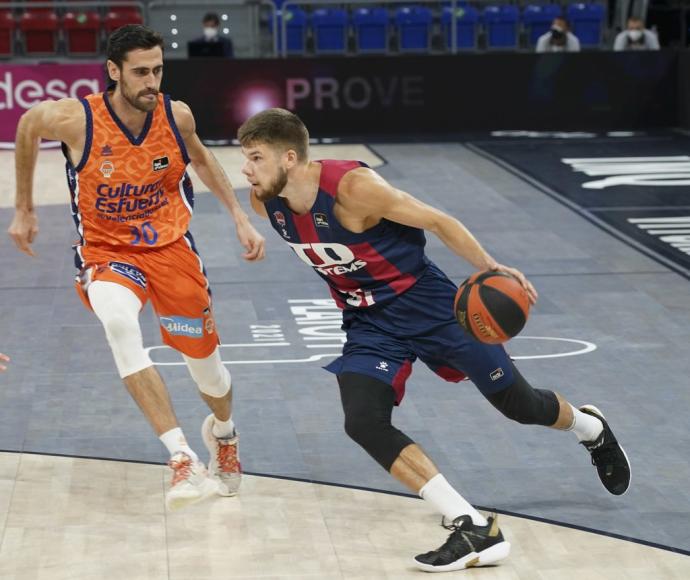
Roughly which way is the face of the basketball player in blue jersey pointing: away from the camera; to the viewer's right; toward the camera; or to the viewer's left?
to the viewer's left

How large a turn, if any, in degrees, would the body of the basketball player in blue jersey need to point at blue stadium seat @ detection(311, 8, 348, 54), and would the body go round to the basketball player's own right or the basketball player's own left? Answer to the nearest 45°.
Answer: approximately 135° to the basketball player's own right

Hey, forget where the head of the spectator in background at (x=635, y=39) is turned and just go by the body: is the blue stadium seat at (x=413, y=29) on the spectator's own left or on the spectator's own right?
on the spectator's own right

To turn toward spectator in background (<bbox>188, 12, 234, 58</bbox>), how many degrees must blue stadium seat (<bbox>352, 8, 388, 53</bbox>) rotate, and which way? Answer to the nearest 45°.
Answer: approximately 45° to its right

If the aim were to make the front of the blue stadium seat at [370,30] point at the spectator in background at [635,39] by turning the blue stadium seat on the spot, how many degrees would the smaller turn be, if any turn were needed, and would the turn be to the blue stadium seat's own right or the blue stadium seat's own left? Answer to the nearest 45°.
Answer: approximately 45° to the blue stadium seat's own left

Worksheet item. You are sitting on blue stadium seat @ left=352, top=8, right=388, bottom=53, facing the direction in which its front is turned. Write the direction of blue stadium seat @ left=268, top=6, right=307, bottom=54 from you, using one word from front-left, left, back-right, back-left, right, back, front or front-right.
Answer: right

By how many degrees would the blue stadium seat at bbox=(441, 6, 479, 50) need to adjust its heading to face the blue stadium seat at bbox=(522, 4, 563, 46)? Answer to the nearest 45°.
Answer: approximately 90° to its left

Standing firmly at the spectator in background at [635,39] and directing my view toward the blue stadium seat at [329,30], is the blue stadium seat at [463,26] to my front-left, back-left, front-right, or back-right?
front-right

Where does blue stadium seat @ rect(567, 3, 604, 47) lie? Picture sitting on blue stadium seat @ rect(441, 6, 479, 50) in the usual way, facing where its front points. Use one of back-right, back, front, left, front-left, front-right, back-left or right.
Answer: left

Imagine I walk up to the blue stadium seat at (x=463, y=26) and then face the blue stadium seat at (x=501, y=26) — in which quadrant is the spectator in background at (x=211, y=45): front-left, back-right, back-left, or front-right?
back-right

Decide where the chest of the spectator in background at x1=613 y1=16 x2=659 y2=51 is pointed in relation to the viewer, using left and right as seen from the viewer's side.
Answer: facing the viewer

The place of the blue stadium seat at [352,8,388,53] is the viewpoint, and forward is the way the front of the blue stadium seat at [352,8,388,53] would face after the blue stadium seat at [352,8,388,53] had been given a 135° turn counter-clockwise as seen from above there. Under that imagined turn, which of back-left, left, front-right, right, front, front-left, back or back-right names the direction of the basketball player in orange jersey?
back-right

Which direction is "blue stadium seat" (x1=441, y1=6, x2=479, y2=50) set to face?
toward the camera

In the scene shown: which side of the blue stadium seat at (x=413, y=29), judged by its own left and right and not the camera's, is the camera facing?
front

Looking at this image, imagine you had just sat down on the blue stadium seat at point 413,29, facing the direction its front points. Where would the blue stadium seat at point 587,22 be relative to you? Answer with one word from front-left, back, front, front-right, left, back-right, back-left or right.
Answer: left

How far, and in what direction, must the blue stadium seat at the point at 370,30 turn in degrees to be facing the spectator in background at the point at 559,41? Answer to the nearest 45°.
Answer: approximately 45° to its left

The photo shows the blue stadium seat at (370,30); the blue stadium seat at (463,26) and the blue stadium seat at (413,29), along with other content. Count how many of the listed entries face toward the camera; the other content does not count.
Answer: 3
